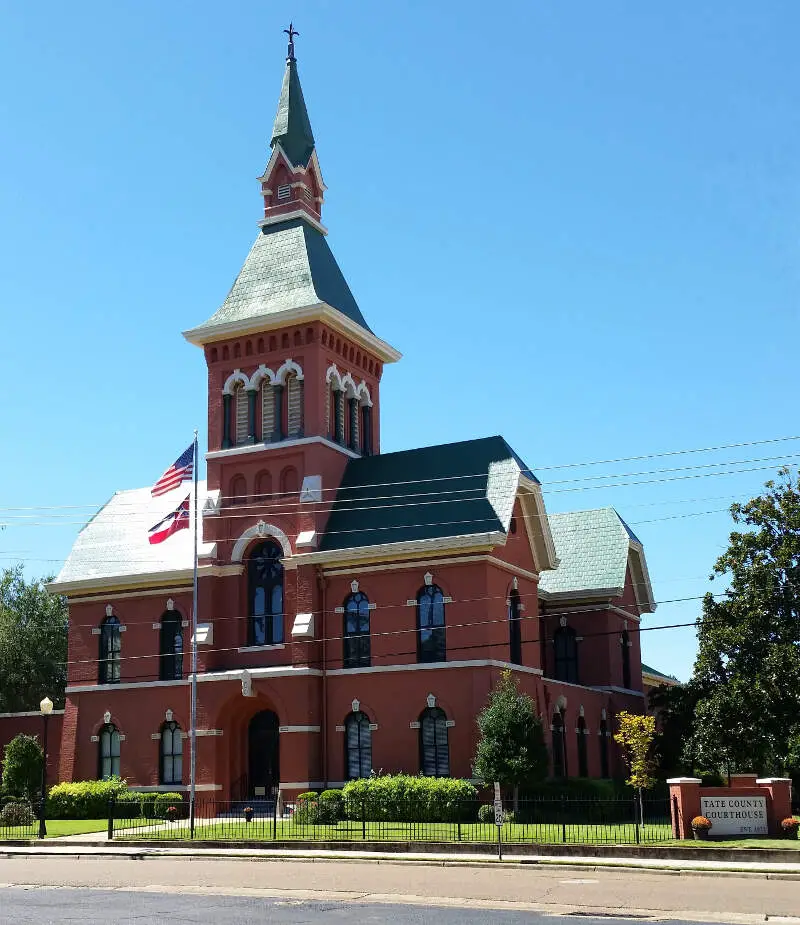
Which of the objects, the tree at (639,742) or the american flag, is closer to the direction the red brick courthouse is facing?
the american flag

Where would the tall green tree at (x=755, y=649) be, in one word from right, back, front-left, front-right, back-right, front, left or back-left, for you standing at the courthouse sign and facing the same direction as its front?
back

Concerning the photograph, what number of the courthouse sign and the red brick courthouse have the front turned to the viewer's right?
0

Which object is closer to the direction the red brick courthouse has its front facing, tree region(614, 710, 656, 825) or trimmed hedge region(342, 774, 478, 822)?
the trimmed hedge

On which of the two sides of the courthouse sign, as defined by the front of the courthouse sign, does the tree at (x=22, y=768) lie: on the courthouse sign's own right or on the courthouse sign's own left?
on the courthouse sign's own right

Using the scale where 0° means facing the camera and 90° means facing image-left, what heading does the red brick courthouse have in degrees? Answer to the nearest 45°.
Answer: approximately 45°

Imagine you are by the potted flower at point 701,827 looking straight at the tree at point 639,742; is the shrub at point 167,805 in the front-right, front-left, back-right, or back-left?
front-left

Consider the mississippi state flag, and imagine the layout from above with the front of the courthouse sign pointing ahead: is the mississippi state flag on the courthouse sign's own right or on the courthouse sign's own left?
on the courthouse sign's own right

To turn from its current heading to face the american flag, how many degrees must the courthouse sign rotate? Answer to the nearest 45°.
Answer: approximately 90° to its right

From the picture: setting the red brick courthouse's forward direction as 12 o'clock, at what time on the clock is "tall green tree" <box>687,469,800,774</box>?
The tall green tree is roughly at 8 o'clock from the red brick courthouse.

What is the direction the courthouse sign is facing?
toward the camera

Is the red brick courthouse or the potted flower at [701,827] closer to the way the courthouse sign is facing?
the potted flower
